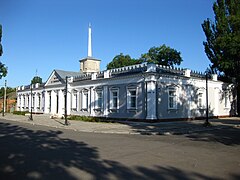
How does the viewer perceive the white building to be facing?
facing the viewer and to the left of the viewer

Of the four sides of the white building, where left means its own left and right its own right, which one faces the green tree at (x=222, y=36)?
left
